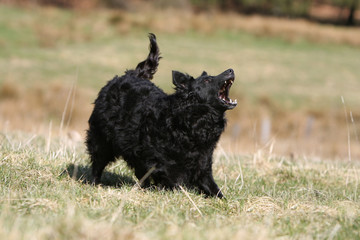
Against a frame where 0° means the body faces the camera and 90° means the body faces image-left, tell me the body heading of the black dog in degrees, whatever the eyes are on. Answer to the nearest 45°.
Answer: approximately 270°
